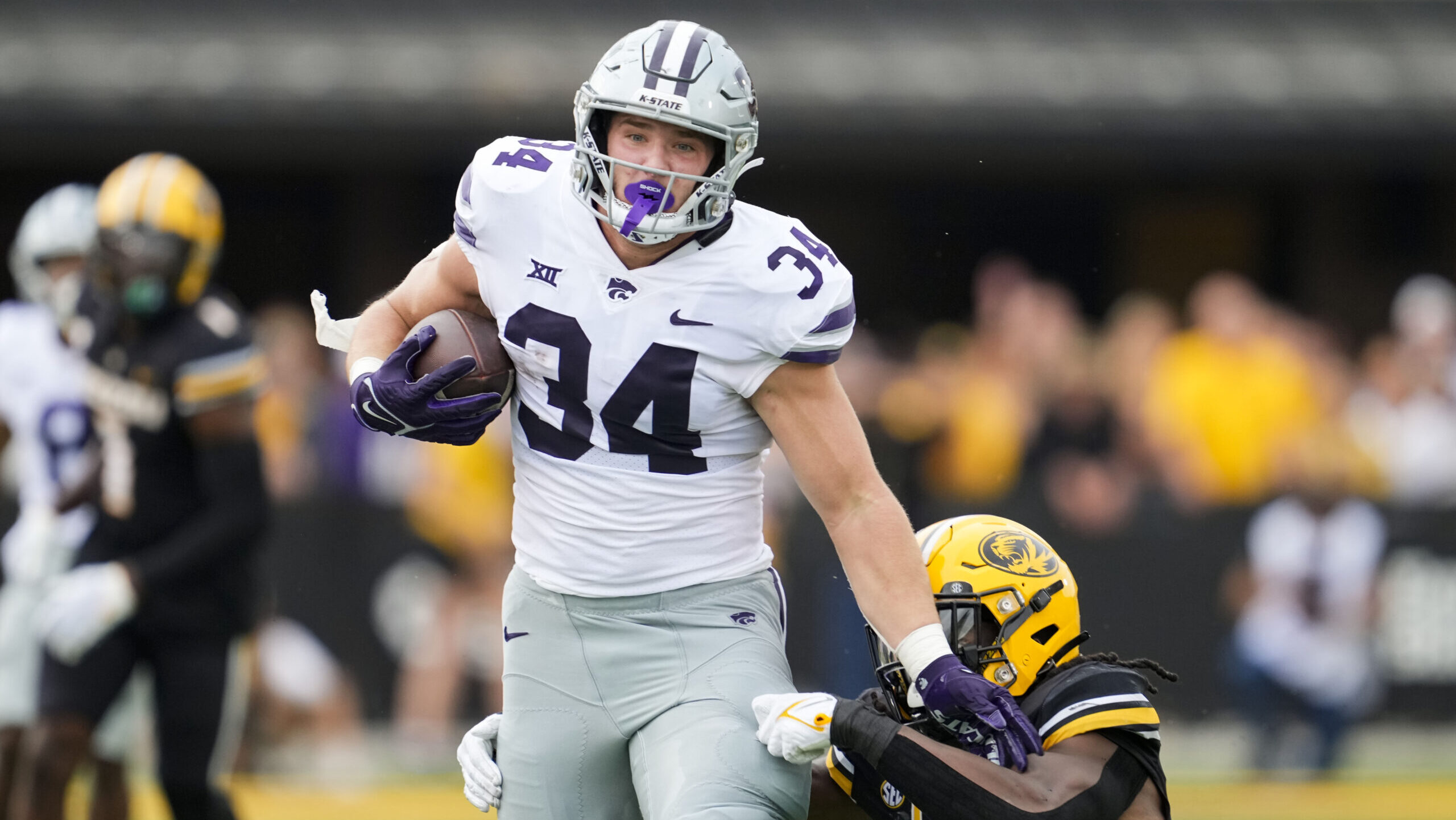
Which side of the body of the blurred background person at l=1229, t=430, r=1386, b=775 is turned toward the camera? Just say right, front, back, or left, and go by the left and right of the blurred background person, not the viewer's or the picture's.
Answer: front

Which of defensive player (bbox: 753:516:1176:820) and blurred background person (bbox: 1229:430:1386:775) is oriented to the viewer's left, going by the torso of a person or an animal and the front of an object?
the defensive player

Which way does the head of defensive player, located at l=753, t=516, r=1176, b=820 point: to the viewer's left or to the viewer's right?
to the viewer's left

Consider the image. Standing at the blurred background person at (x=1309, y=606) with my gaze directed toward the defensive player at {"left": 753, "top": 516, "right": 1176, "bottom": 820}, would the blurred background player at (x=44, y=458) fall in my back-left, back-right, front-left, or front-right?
front-right

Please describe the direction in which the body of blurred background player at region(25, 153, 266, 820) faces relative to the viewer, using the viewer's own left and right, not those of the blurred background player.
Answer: facing the viewer and to the left of the viewer

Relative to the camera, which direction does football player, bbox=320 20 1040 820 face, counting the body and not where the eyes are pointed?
toward the camera

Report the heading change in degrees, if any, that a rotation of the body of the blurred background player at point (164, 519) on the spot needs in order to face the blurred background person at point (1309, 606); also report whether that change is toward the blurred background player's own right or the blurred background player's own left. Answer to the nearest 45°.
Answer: approximately 135° to the blurred background player's own left

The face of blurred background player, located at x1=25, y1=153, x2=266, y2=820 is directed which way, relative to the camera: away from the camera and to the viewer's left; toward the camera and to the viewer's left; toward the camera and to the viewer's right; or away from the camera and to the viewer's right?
toward the camera and to the viewer's left

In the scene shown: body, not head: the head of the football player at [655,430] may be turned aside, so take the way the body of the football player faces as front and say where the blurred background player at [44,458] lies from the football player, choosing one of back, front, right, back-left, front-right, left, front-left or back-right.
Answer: back-right

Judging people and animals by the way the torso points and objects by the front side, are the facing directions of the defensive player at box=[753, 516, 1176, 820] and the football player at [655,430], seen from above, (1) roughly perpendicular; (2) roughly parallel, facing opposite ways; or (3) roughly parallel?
roughly perpendicular

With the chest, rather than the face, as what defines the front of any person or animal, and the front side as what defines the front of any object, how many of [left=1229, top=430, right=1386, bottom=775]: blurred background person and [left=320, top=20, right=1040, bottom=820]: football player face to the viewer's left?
0

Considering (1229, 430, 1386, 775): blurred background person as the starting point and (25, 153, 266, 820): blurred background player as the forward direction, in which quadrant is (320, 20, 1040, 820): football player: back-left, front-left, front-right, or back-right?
front-left

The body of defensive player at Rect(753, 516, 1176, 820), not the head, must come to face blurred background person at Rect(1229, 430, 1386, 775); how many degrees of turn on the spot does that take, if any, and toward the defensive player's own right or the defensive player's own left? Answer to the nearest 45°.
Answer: approximately 90° to the defensive player's own right

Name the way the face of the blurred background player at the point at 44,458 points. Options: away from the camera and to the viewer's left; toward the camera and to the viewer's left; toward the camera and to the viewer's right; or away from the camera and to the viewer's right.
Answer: toward the camera and to the viewer's right

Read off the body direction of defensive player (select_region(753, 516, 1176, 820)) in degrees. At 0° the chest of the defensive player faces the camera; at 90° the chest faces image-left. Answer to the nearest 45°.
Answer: approximately 90°

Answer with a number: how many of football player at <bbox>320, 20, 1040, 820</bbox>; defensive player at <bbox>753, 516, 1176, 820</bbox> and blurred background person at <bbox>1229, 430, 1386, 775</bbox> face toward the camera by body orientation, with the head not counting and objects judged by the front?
2

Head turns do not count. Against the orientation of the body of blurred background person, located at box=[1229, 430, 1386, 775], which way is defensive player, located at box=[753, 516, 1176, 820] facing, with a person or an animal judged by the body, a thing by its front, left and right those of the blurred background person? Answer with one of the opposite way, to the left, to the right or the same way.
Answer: to the right
